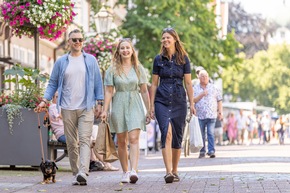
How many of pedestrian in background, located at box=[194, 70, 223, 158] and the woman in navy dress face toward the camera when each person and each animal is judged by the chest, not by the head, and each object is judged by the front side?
2

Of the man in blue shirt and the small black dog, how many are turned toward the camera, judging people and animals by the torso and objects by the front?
2

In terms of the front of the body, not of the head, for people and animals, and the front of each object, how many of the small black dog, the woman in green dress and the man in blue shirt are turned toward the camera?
3

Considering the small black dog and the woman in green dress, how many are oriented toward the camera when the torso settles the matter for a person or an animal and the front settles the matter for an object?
2

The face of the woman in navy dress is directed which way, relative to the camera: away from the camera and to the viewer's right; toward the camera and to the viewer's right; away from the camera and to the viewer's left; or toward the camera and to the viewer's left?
toward the camera and to the viewer's left

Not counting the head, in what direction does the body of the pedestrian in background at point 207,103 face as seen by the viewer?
toward the camera

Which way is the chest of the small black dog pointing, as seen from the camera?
toward the camera

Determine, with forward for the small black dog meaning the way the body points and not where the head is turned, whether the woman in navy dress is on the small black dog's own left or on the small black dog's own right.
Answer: on the small black dog's own left

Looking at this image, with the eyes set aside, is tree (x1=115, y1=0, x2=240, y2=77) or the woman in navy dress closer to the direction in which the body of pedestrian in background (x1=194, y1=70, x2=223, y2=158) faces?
the woman in navy dress

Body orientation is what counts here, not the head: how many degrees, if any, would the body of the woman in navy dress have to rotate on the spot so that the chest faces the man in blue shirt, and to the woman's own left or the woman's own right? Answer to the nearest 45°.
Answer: approximately 90° to the woman's own right

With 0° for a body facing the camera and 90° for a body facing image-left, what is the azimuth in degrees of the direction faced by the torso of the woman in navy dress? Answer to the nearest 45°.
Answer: approximately 0°
